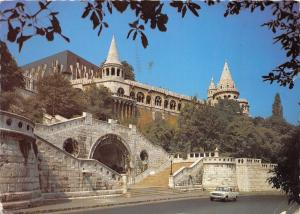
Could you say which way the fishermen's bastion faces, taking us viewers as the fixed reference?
facing the viewer and to the right of the viewer
